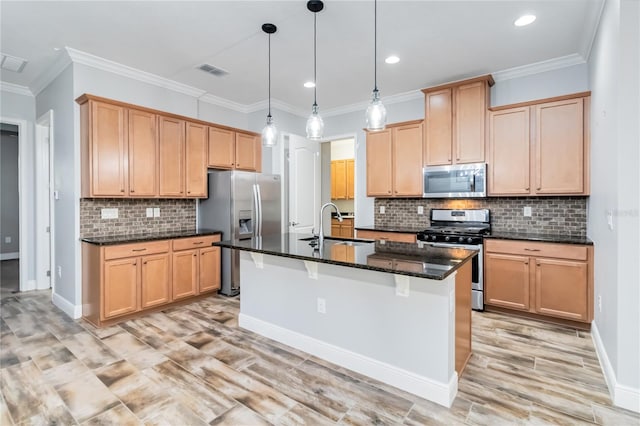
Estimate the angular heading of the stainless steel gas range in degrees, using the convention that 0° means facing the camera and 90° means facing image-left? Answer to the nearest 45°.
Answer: approximately 0°

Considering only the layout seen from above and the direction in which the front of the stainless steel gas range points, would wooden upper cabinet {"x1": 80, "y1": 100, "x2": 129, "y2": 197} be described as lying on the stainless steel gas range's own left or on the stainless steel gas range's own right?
on the stainless steel gas range's own right

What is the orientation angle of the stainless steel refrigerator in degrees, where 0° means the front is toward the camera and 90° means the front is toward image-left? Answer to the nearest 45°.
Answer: approximately 315°

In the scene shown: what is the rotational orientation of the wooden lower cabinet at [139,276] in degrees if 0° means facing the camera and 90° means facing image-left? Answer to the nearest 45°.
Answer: approximately 315°
